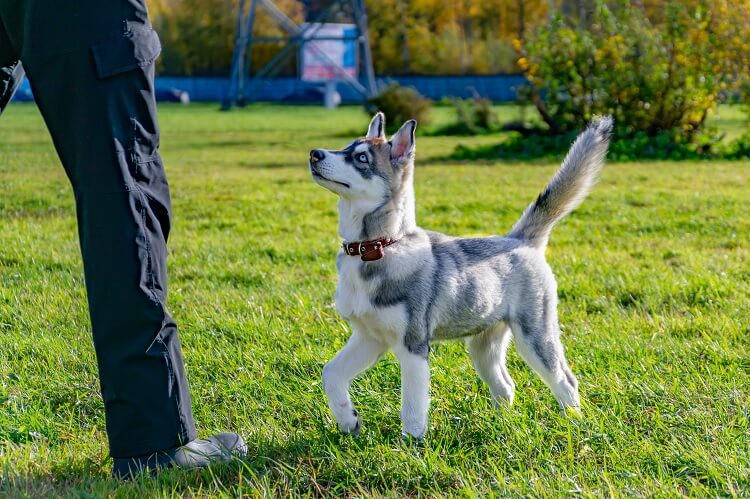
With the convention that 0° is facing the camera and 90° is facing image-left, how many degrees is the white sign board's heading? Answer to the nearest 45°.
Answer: approximately 0°

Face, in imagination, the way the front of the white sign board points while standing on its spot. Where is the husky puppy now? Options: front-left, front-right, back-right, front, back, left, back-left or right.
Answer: front

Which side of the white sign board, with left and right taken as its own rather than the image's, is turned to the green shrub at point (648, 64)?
front

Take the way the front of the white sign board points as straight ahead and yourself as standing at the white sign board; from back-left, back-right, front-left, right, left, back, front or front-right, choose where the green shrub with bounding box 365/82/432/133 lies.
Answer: front

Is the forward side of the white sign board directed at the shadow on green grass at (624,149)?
yes

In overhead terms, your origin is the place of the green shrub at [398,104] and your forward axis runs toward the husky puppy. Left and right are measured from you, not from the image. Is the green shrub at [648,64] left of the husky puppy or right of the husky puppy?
left

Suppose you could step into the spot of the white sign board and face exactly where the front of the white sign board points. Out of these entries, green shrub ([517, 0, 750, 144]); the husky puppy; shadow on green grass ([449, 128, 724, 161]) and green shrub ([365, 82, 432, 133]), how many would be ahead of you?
4
